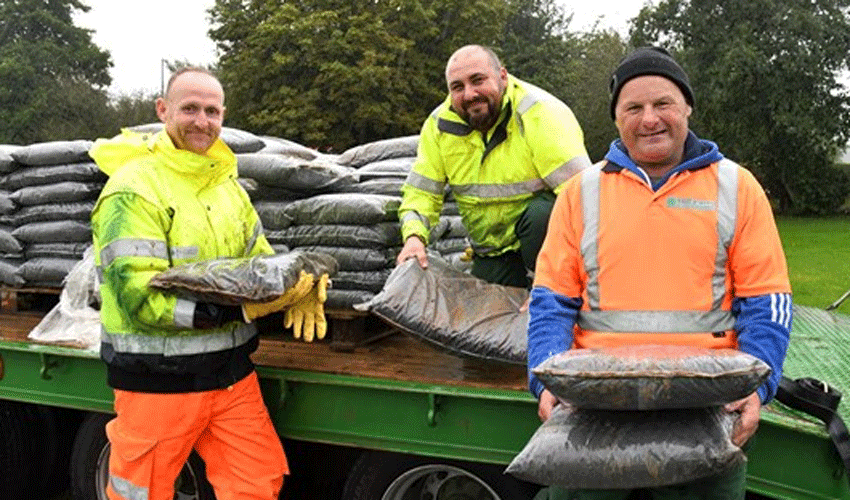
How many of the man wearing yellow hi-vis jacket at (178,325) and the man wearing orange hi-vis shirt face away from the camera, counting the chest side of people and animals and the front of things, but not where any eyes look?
0

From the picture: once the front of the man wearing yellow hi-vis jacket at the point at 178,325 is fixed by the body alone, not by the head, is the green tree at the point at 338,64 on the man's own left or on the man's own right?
on the man's own left

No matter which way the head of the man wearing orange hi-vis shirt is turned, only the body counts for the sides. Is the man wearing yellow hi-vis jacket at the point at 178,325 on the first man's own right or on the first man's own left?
on the first man's own right

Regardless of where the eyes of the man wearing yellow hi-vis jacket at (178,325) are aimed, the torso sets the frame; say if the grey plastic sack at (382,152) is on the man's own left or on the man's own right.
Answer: on the man's own left

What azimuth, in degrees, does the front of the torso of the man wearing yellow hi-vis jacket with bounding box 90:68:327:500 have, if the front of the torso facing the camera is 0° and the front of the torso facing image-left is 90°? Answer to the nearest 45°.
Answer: approximately 315°

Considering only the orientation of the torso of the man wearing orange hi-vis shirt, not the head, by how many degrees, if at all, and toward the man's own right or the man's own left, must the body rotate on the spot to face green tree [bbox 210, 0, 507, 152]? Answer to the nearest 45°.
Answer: approximately 135° to the man's own right

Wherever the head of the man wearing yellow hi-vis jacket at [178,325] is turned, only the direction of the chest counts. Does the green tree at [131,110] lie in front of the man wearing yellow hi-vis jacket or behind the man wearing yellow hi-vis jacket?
behind

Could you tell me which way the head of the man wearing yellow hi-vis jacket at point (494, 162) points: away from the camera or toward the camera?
toward the camera

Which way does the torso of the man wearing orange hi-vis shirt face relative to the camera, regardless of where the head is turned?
toward the camera

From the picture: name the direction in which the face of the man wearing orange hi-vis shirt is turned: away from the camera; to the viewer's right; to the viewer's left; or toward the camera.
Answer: toward the camera

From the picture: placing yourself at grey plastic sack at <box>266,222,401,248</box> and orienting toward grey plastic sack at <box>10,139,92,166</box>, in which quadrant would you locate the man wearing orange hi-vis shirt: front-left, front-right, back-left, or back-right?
back-left
